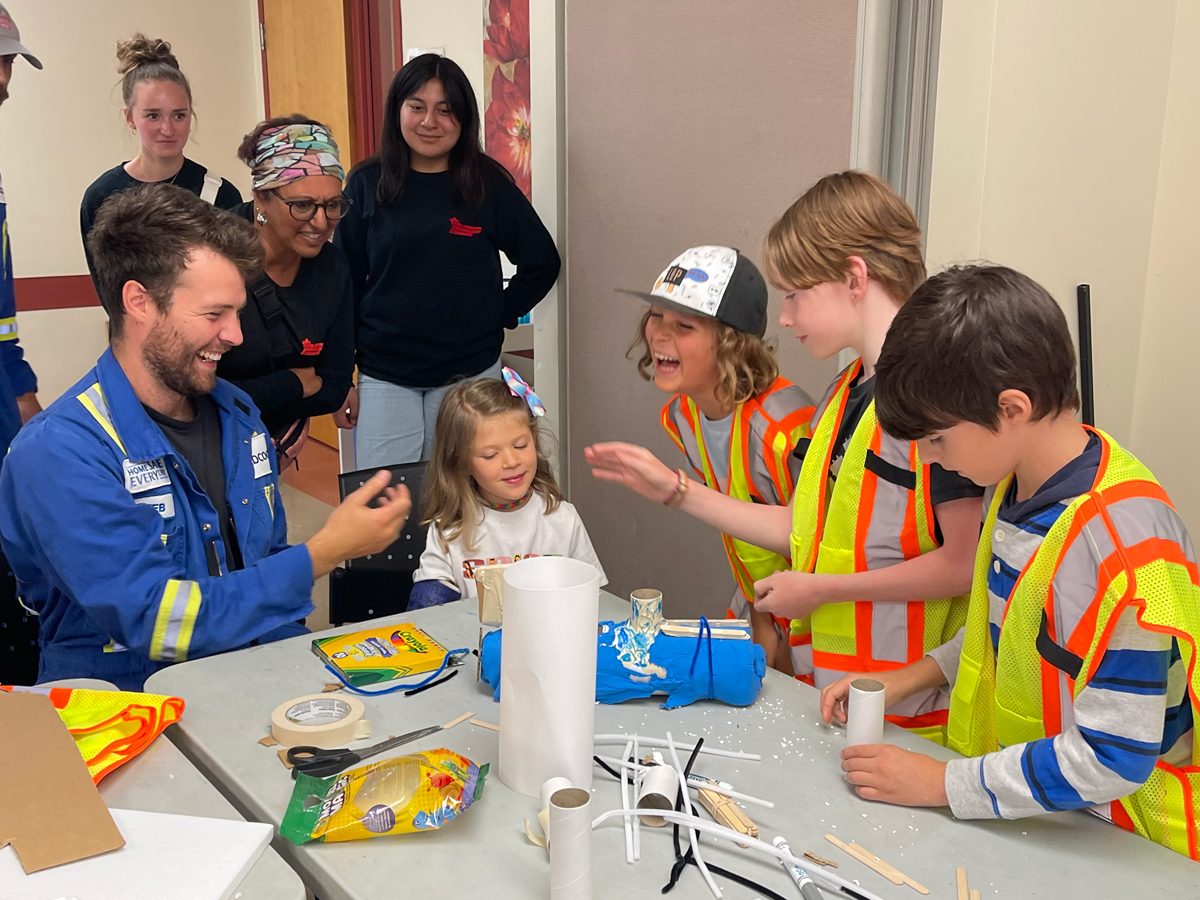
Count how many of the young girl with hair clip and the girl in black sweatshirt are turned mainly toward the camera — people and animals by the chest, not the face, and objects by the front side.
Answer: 2

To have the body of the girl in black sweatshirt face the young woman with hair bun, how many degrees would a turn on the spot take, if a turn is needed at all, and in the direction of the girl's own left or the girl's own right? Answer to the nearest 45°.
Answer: approximately 135° to the girl's own right

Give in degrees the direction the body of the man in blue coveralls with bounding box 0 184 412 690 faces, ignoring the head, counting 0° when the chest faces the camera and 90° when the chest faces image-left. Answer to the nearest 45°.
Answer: approximately 315°

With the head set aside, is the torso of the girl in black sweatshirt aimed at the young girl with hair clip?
yes

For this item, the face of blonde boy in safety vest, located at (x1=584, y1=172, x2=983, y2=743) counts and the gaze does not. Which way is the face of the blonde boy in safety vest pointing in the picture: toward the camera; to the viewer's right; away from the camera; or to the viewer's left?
to the viewer's left

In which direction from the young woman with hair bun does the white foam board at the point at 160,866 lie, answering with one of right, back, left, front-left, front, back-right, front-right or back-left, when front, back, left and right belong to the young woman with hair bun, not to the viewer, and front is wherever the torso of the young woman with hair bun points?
front-right

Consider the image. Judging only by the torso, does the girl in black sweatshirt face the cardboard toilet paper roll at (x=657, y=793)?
yes

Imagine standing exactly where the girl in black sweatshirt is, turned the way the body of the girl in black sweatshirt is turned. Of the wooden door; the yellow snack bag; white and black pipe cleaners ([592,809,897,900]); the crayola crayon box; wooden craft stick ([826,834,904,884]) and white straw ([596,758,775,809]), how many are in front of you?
5

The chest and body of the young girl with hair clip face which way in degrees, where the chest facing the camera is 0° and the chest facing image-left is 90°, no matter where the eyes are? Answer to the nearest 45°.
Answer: approximately 0°

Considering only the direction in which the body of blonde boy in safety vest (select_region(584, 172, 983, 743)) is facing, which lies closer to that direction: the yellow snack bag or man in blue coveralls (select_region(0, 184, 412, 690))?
the man in blue coveralls

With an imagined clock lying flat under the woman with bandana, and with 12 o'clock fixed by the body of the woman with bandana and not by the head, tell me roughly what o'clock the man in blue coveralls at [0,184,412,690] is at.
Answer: The man in blue coveralls is roughly at 2 o'clock from the woman with bandana.
